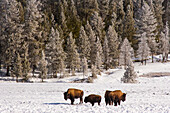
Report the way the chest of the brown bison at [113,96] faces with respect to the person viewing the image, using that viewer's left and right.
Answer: facing to the right of the viewer
